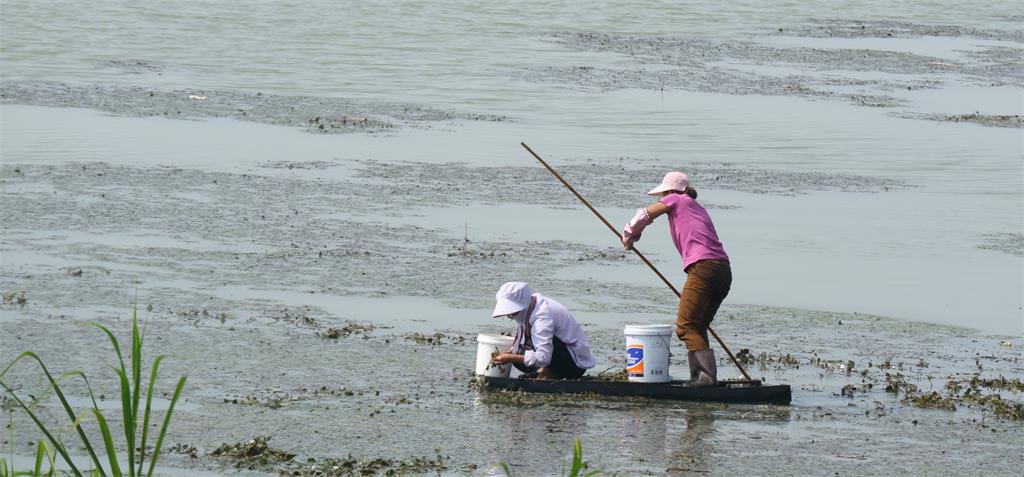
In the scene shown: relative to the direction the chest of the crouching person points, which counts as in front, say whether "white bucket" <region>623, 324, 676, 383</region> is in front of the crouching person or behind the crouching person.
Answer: behind

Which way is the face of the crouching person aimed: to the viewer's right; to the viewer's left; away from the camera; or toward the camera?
to the viewer's left

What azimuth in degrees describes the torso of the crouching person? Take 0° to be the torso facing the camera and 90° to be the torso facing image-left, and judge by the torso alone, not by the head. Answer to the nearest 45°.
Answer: approximately 90°

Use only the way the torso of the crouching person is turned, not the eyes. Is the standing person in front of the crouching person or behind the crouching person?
behind

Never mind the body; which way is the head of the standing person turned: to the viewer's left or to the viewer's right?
to the viewer's left
